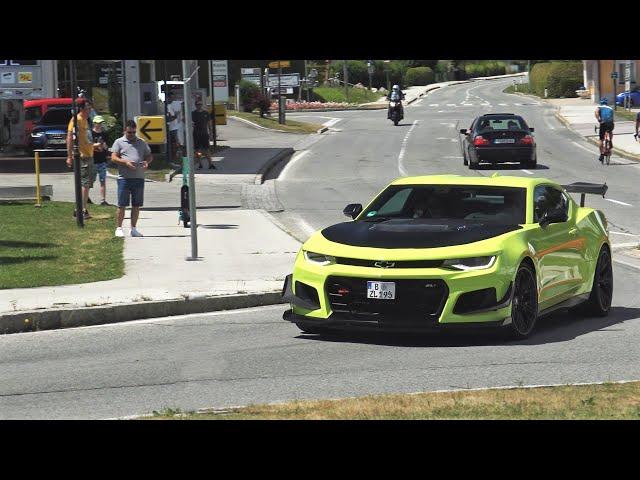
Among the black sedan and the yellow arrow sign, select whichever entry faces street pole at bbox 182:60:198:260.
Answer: the yellow arrow sign

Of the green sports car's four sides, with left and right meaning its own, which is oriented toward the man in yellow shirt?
right

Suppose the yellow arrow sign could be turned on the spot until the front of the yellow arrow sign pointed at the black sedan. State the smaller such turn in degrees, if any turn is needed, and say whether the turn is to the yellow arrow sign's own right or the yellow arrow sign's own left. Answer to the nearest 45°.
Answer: approximately 135° to the yellow arrow sign's own left

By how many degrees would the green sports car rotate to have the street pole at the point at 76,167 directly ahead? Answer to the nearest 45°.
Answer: approximately 90° to its right

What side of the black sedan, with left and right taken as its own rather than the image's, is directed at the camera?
back

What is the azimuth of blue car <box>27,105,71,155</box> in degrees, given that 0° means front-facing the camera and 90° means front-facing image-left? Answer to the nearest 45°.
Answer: approximately 45°

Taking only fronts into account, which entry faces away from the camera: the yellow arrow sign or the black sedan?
the black sedan

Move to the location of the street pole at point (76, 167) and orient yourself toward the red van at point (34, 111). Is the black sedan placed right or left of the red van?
right

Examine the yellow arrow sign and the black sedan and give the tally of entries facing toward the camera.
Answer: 1

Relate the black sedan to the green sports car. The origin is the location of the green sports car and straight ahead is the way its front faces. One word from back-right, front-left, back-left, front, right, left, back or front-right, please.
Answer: back-right

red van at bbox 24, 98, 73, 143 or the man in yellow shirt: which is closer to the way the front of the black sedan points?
the red van
